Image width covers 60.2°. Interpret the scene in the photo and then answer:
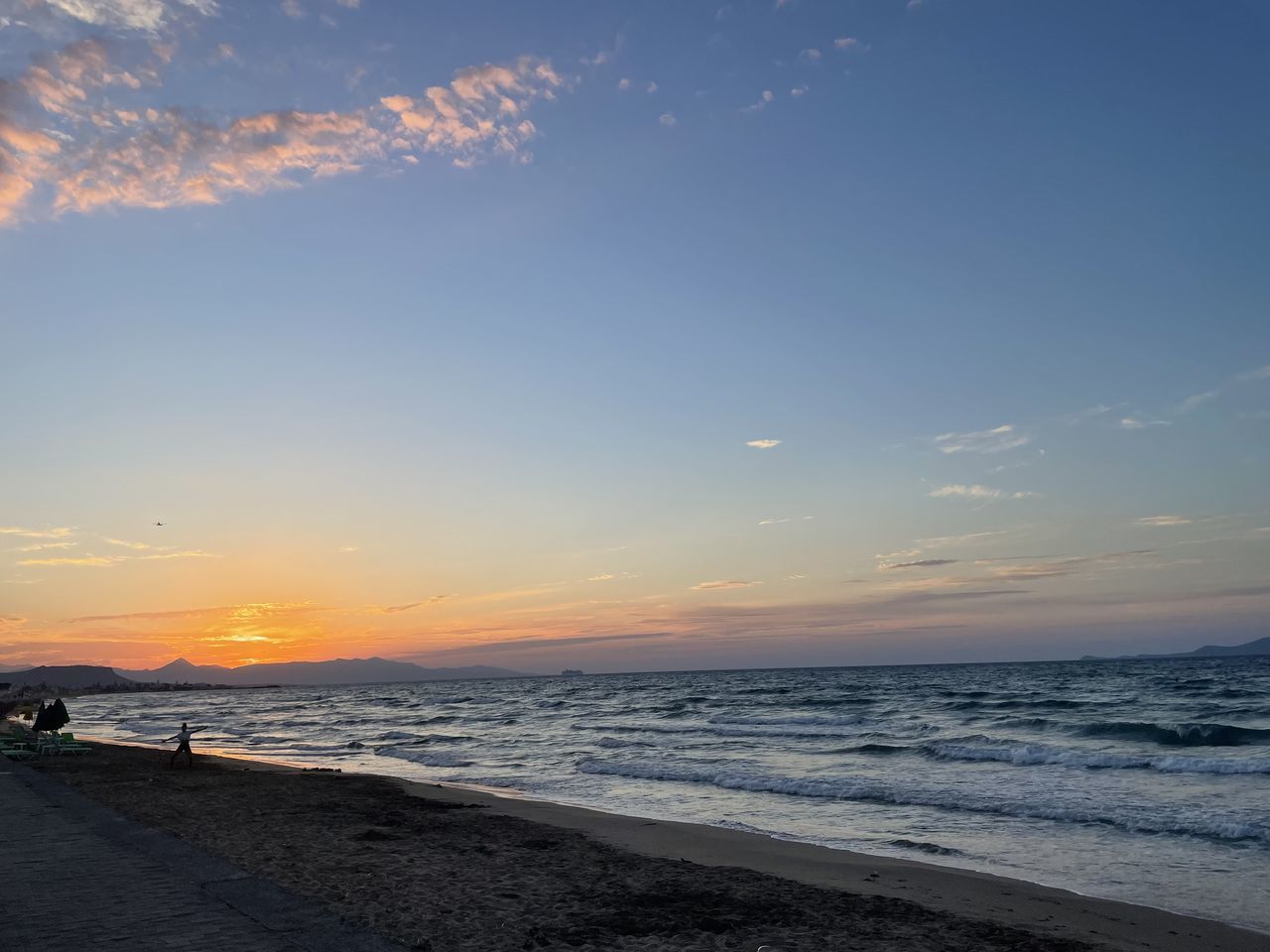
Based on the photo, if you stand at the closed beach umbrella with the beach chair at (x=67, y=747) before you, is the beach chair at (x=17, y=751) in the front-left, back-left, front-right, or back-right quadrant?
front-right

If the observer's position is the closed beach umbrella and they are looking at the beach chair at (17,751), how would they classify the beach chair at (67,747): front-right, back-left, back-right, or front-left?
front-left

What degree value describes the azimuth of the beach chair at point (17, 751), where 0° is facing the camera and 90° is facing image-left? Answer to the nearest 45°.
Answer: approximately 270°
